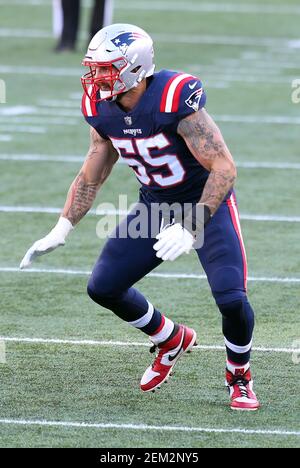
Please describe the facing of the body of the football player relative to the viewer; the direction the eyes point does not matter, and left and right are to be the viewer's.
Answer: facing the viewer and to the left of the viewer
